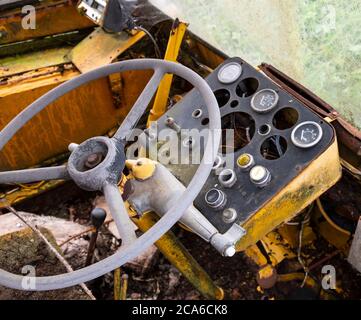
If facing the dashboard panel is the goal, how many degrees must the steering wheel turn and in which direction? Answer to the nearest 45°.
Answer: approximately 180°

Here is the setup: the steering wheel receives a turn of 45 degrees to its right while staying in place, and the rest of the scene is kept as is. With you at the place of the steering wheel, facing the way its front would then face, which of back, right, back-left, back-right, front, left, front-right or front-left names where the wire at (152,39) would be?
right

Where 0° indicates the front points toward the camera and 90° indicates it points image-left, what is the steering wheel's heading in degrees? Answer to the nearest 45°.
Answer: approximately 45°
